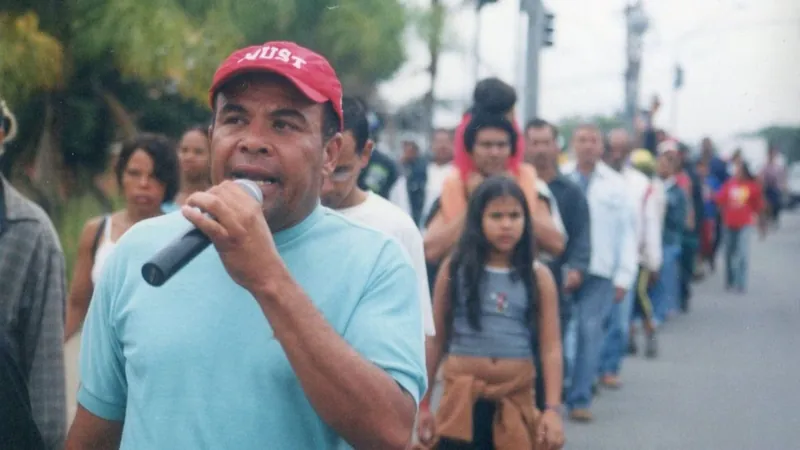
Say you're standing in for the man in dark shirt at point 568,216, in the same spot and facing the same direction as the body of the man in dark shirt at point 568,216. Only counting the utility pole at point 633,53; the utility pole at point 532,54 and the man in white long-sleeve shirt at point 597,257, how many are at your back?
3

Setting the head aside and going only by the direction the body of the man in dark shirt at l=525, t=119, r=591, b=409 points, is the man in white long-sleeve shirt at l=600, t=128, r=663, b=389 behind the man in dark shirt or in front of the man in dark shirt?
behind

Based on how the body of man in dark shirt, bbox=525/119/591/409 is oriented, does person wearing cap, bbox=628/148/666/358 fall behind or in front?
behind

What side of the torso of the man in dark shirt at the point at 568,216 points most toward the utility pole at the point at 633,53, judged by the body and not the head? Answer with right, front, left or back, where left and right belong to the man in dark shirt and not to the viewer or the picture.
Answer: back

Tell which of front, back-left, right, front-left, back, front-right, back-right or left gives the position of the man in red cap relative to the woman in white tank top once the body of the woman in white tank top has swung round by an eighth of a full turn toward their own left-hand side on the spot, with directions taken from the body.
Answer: front-right

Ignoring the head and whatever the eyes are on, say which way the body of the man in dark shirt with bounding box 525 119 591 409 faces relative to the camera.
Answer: toward the camera

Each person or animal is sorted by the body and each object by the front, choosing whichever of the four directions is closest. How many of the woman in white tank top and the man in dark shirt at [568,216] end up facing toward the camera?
2
